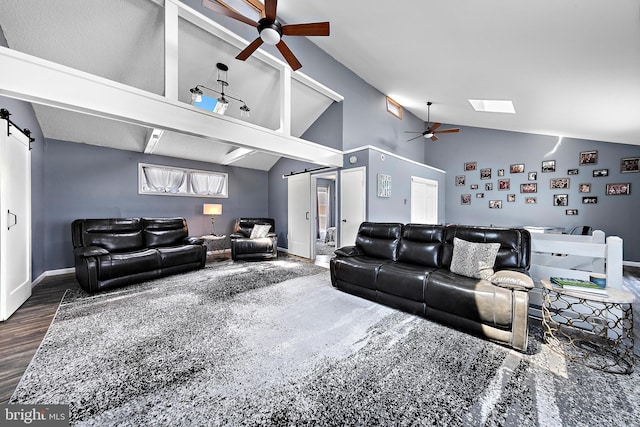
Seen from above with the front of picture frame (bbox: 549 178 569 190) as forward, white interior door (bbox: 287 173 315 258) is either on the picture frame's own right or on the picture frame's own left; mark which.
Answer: on the picture frame's own right

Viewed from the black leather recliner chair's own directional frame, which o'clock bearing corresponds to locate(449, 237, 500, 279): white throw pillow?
The white throw pillow is roughly at 11 o'clock from the black leather recliner chair.

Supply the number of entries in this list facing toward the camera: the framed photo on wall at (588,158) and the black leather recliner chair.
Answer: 2

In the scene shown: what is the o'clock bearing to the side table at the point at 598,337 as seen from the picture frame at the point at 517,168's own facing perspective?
The side table is roughly at 12 o'clock from the picture frame.

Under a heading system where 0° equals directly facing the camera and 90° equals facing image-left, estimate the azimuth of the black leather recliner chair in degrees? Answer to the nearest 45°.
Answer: approximately 0°

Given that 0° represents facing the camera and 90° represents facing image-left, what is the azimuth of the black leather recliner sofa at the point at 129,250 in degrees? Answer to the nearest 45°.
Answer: approximately 315°
